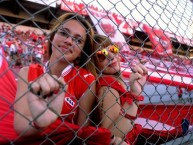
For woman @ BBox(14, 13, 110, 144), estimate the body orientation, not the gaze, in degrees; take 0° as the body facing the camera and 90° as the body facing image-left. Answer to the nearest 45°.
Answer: approximately 0°

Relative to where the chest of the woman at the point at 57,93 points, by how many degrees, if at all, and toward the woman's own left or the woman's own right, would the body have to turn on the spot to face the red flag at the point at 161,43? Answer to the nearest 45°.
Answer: approximately 135° to the woman's own left

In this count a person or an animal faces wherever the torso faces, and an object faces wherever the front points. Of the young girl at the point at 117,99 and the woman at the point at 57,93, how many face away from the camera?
0

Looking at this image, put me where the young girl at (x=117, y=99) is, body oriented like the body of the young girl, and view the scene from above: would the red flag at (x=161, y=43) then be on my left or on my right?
on my left

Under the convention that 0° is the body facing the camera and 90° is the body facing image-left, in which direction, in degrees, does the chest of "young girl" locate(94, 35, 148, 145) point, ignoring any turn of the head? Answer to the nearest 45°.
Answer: approximately 315°
